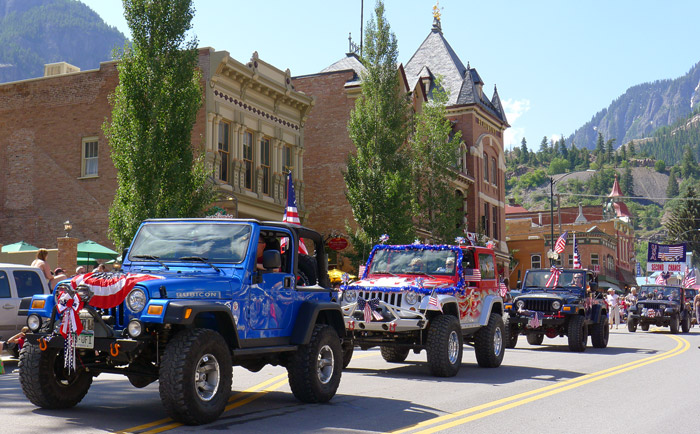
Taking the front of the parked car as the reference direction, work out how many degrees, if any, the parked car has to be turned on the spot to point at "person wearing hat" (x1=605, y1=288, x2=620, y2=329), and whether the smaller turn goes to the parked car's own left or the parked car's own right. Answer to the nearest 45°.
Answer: approximately 135° to the parked car's own right

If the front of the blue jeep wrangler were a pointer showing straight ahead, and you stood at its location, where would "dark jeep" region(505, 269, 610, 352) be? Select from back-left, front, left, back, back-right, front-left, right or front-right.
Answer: back

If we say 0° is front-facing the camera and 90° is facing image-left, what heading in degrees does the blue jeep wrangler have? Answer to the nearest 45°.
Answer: approximately 45°

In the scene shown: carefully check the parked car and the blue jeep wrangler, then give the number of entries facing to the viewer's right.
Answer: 0

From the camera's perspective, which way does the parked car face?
to the viewer's left

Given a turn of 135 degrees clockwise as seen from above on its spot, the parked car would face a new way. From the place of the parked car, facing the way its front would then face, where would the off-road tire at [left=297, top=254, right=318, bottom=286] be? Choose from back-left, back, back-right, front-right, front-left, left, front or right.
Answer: right

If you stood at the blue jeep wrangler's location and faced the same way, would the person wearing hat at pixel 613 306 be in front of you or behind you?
behind

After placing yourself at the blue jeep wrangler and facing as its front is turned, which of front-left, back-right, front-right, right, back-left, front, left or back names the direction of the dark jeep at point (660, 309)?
back

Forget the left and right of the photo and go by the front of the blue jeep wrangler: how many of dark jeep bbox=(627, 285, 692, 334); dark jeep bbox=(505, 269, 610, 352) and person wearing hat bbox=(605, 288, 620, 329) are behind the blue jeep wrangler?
3

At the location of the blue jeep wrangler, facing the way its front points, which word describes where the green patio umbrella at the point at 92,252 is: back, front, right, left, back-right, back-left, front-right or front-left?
back-right

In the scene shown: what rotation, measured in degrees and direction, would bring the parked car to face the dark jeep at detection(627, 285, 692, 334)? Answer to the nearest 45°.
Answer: approximately 180°

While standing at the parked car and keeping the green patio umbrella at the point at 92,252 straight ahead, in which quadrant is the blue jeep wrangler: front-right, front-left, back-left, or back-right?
back-right
